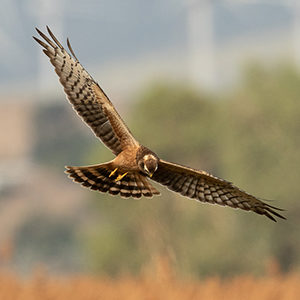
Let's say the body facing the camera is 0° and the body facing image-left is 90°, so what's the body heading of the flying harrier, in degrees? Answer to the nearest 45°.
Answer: approximately 315°
